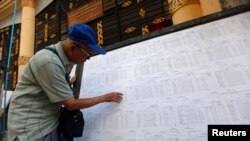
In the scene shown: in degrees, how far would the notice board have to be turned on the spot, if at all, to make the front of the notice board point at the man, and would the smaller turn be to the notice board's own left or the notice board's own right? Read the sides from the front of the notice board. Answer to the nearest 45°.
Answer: approximately 45° to the notice board's own right

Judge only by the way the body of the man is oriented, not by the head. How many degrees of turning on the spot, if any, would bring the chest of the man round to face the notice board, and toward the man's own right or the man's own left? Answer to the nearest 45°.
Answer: approximately 45° to the man's own right

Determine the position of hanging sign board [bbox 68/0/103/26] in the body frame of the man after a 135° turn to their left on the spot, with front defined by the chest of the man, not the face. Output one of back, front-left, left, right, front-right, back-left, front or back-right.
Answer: front-right

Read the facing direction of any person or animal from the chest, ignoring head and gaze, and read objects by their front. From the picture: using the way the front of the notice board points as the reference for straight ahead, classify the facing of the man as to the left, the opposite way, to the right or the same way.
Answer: the opposite way

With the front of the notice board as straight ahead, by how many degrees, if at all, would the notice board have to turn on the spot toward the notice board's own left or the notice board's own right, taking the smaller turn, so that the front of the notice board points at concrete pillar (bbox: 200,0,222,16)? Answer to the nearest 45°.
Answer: approximately 135° to the notice board's own right

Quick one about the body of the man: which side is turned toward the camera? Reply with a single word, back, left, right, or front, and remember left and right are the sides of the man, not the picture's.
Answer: right

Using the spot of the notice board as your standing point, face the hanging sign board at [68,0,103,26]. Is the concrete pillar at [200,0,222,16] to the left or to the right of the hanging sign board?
right

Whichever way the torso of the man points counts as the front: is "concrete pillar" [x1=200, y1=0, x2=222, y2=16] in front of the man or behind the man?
in front

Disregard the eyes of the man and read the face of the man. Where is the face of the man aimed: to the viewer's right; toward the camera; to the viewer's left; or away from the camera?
to the viewer's right

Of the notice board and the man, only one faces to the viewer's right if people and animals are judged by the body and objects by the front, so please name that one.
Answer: the man

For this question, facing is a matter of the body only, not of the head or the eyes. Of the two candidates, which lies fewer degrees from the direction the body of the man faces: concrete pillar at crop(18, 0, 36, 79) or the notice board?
the notice board

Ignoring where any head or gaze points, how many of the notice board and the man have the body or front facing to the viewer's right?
1

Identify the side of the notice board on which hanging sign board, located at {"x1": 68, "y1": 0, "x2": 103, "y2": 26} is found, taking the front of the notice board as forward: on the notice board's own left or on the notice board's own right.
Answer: on the notice board's own right

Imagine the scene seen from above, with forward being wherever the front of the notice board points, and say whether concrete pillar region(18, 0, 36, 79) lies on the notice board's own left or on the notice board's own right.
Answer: on the notice board's own right

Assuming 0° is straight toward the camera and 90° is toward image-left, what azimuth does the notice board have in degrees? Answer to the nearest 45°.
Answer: approximately 45°
